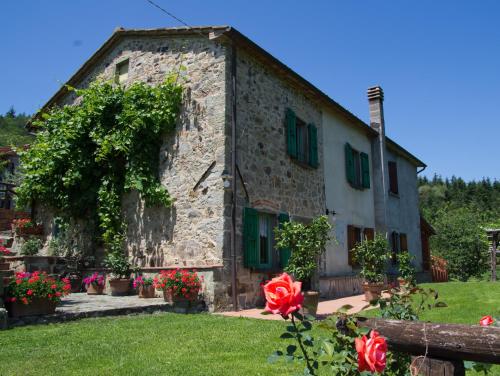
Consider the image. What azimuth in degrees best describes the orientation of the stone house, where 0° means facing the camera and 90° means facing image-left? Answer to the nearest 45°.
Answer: approximately 315°

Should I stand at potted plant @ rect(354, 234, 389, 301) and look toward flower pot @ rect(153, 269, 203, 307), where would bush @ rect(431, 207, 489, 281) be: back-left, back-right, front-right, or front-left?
back-right

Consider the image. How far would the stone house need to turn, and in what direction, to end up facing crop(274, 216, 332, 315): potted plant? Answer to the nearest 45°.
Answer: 0° — it already faces it

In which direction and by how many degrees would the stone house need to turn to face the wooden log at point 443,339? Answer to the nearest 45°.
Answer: approximately 45° to its right

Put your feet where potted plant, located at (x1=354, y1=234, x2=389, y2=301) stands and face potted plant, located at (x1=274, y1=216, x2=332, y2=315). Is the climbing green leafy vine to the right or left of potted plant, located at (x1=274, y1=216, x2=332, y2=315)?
right

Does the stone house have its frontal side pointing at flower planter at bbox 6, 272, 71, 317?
no

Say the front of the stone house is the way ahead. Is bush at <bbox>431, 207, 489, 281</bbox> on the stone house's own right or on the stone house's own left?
on the stone house's own left

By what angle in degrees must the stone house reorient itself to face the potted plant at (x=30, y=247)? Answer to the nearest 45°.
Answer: approximately 135° to its right

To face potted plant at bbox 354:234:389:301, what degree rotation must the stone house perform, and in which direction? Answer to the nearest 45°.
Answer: approximately 45° to its left

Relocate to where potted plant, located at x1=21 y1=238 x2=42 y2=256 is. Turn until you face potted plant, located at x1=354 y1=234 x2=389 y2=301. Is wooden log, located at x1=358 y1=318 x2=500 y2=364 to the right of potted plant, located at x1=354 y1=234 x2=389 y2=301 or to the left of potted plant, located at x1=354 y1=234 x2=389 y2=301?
right

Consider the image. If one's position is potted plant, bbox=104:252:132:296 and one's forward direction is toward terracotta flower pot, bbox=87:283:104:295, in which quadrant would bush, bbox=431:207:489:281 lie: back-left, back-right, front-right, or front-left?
back-right

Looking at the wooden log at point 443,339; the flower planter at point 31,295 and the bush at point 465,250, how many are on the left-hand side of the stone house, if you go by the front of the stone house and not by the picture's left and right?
1

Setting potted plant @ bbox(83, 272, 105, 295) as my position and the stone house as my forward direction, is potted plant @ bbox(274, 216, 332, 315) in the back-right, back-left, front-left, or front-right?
front-right

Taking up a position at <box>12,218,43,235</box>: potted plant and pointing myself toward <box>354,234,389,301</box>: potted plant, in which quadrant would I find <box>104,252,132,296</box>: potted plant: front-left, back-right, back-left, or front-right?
front-right
